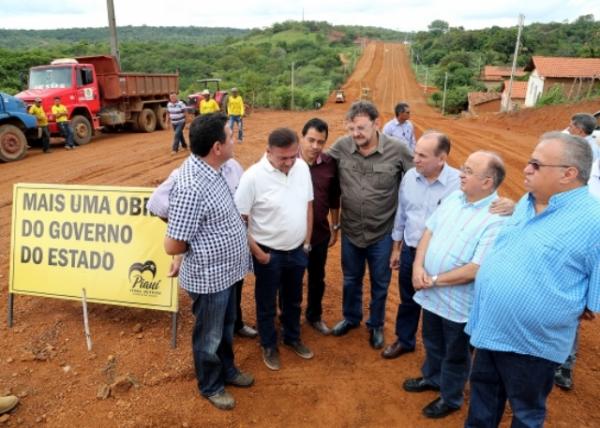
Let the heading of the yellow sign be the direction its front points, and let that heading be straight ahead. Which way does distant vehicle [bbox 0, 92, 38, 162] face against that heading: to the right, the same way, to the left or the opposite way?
to the left

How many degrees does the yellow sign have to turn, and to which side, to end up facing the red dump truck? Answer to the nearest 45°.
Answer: approximately 180°

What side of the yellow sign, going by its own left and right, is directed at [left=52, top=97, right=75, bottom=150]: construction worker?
back

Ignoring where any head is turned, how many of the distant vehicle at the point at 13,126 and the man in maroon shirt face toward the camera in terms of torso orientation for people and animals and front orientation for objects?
1

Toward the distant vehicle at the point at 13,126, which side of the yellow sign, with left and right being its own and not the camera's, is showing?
back

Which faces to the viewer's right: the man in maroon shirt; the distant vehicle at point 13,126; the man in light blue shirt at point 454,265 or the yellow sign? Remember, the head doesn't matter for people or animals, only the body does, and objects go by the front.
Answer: the distant vehicle

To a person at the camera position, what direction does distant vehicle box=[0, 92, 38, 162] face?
facing to the right of the viewer

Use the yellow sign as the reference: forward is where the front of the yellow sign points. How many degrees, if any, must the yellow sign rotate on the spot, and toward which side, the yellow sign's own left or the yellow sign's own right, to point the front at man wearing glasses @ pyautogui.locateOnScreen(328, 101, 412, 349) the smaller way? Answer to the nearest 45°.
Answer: approximately 45° to the yellow sign's own left
